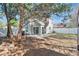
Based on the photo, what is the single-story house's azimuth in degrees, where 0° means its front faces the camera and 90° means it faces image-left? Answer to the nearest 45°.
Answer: approximately 0°
